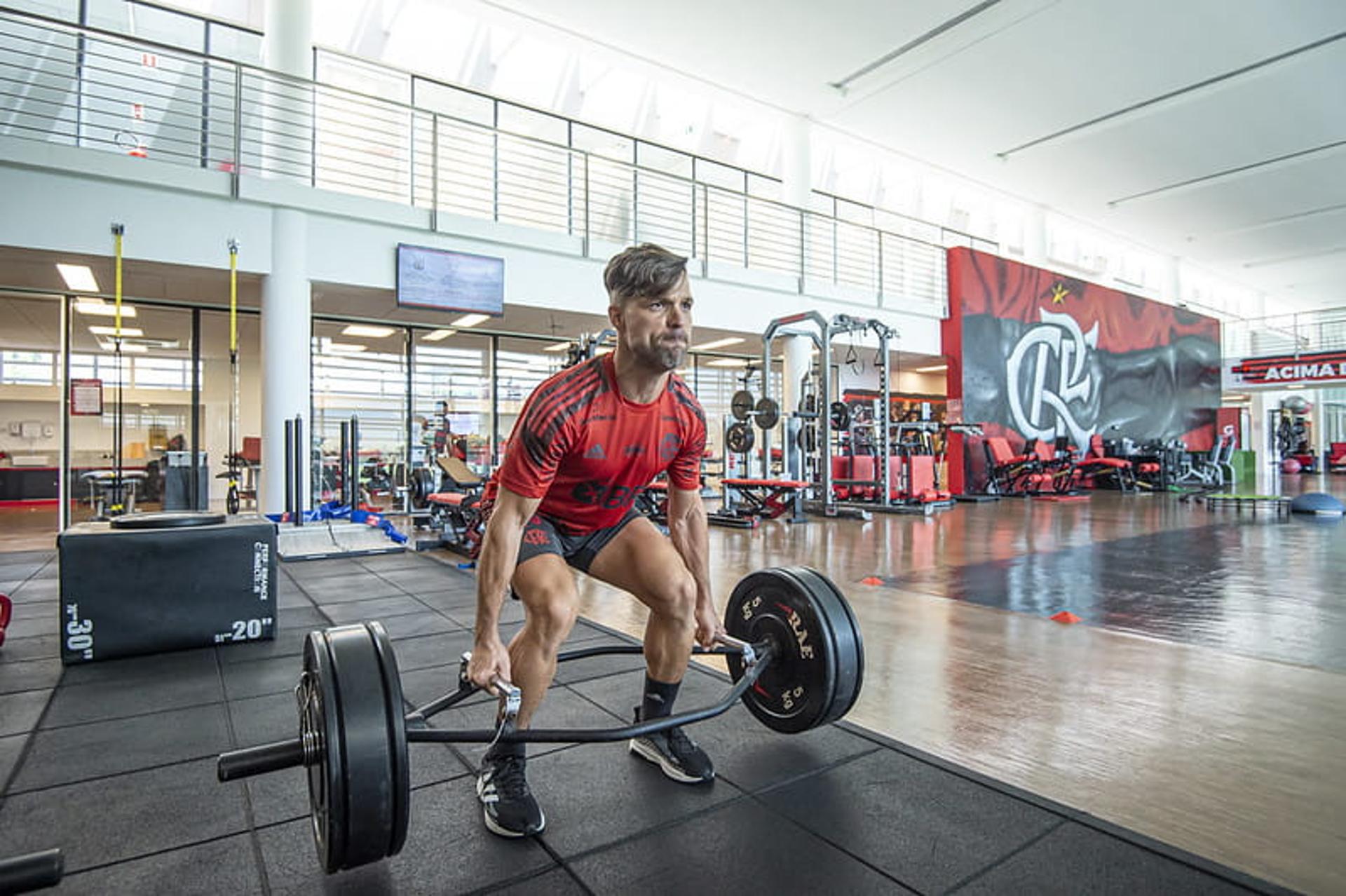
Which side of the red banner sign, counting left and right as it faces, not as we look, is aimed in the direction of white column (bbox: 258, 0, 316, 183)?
front

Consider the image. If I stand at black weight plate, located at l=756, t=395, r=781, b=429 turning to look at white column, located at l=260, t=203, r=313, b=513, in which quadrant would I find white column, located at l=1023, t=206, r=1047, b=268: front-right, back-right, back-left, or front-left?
back-right

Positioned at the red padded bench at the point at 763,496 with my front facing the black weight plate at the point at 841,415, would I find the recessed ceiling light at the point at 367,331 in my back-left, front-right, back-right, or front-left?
back-left

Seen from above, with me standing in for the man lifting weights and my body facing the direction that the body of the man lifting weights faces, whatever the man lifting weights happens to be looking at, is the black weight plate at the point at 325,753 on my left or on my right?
on my right

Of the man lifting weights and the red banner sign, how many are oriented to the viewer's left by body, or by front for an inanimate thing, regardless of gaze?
0

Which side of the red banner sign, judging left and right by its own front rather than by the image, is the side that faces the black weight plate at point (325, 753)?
front

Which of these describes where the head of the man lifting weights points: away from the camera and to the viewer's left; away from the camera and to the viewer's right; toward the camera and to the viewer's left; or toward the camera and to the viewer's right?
toward the camera and to the viewer's right

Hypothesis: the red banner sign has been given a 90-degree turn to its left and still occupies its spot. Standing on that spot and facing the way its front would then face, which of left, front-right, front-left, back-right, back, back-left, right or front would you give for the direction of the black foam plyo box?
right

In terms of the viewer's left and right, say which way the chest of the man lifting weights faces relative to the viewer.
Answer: facing the viewer and to the right of the viewer

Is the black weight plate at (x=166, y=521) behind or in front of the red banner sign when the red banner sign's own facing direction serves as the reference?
in front

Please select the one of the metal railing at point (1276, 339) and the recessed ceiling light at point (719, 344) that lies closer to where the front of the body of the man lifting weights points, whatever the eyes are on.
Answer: the metal railing
